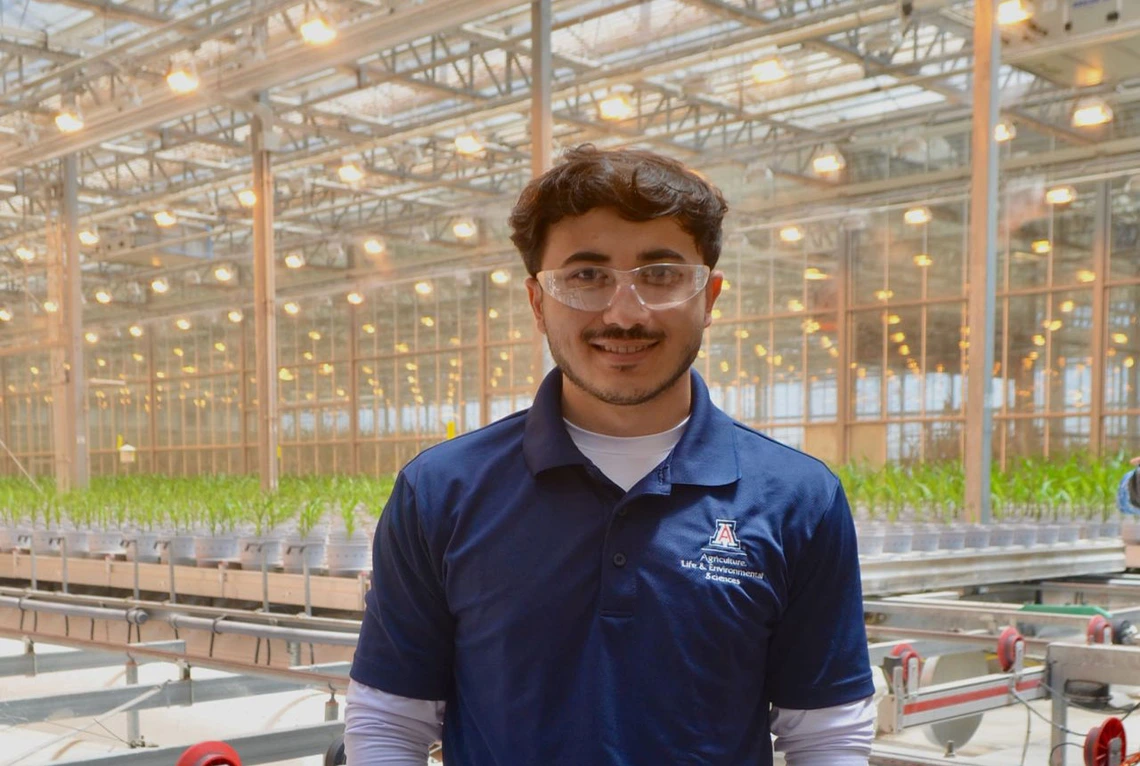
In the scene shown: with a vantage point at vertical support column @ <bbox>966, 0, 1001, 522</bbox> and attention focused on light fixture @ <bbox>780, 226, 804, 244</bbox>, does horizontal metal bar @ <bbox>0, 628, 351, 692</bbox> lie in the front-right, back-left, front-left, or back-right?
back-left

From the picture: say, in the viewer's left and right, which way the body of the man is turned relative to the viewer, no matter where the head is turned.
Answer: facing the viewer

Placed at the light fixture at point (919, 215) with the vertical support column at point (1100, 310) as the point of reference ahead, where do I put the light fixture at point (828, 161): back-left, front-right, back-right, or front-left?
back-right

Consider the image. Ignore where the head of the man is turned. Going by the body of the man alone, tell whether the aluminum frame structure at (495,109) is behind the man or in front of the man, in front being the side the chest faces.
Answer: behind

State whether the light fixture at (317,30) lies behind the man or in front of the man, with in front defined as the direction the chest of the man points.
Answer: behind

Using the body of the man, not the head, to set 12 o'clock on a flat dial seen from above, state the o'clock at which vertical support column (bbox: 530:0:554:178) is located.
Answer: The vertical support column is roughly at 6 o'clock from the man.

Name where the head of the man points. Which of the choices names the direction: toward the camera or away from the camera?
toward the camera

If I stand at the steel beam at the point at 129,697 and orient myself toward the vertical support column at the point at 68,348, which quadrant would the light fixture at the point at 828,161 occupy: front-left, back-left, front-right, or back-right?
front-right

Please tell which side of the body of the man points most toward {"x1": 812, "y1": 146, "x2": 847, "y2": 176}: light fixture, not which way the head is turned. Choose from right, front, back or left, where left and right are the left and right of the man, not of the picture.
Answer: back

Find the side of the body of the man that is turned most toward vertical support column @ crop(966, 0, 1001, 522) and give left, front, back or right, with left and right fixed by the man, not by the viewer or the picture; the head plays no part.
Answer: back

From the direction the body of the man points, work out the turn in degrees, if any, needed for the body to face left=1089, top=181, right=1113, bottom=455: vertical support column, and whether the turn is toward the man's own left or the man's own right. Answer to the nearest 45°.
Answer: approximately 135° to the man's own left
